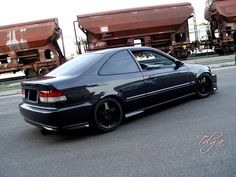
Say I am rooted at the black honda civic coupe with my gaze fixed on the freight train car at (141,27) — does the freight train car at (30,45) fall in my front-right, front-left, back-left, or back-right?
front-left

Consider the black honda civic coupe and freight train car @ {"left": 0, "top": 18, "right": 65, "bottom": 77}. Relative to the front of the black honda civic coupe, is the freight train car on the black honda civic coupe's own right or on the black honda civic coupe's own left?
on the black honda civic coupe's own left

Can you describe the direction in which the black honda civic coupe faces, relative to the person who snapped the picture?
facing away from the viewer and to the right of the viewer

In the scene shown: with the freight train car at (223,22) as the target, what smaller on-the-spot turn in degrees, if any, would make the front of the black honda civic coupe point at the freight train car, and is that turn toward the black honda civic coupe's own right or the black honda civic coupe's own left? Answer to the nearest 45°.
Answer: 0° — it already faces it

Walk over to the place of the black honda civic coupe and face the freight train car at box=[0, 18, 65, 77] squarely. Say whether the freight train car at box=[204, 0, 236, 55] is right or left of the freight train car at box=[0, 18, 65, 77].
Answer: right

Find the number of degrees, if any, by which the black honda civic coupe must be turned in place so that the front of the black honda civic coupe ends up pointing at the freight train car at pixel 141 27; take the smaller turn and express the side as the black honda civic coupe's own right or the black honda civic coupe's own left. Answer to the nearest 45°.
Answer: approximately 45° to the black honda civic coupe's own left
